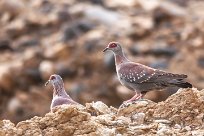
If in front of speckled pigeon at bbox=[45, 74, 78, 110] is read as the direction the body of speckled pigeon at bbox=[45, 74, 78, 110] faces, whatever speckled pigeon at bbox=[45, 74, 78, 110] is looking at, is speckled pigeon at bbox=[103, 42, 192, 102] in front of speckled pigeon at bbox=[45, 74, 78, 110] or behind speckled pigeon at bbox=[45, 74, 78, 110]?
behind

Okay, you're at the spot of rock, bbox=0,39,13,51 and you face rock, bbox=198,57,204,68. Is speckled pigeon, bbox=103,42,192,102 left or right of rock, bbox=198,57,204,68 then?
right

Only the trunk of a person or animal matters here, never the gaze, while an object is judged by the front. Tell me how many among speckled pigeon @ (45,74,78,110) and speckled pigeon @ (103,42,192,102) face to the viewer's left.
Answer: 2

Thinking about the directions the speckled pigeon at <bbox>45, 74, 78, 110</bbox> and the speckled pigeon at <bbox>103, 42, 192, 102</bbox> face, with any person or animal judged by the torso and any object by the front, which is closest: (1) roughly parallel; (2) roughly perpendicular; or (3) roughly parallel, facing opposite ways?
roughly parallel

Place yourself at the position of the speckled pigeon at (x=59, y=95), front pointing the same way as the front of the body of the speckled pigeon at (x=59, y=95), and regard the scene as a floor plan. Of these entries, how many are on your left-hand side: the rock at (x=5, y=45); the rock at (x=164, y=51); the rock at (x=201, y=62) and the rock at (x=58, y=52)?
0

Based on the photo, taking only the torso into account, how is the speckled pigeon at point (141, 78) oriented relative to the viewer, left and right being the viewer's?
facing to the left of the viewer

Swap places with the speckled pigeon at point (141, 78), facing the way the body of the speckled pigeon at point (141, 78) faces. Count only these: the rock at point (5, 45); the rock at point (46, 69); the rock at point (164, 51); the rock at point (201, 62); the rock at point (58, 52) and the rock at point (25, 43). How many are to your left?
0

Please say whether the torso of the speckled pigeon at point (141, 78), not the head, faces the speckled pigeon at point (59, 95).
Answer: yes

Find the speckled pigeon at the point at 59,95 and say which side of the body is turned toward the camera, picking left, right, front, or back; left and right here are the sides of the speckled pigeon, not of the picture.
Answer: left
